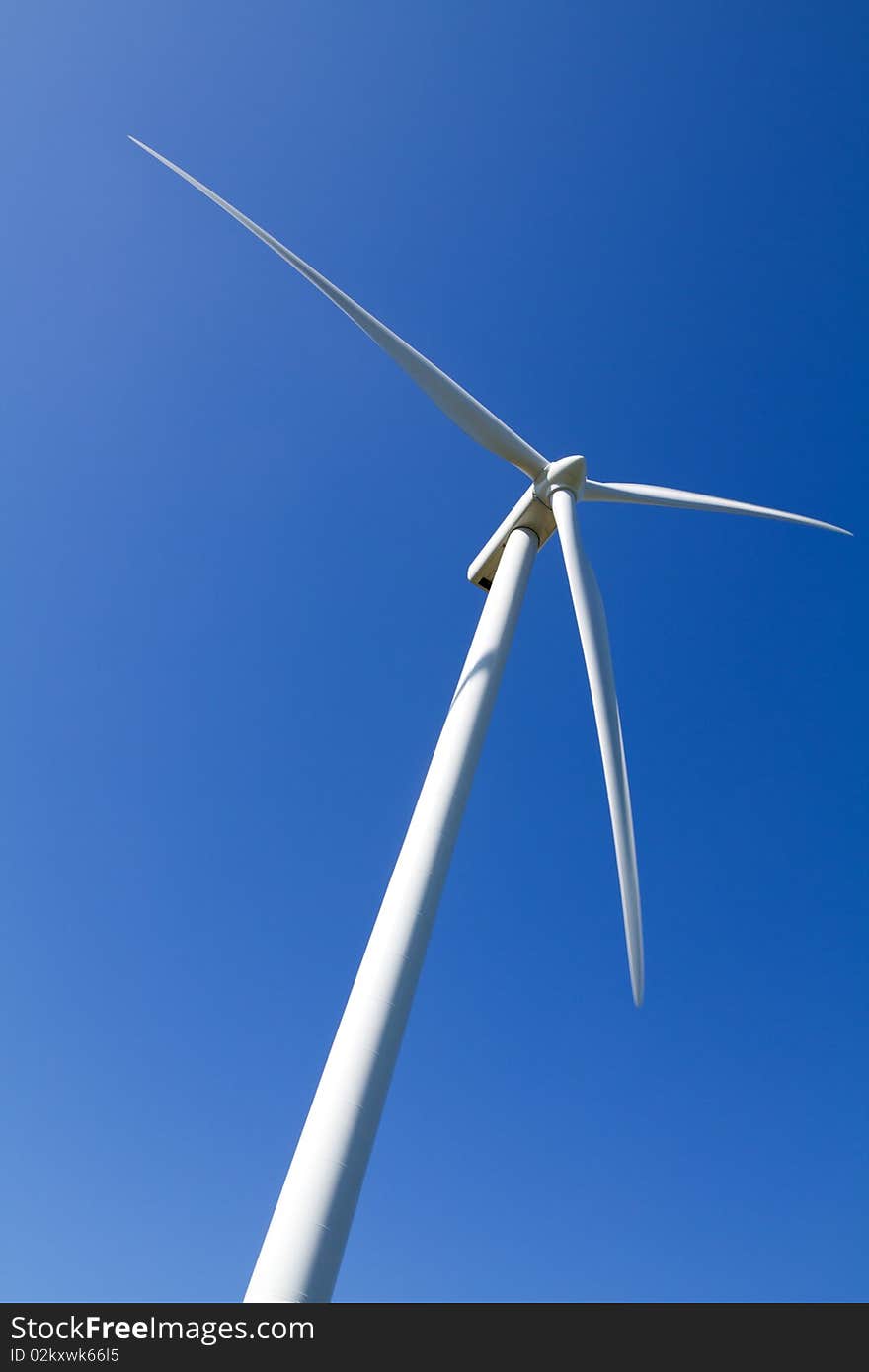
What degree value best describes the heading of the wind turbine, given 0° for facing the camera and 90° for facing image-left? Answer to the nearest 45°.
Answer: approximately 315°
